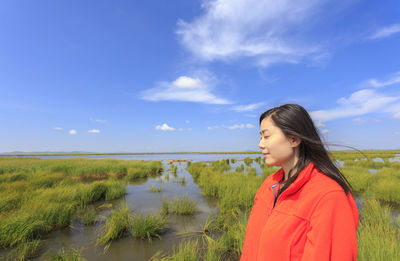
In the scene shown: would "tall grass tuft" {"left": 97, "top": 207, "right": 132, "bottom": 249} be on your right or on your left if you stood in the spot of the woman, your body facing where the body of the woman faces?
on your right

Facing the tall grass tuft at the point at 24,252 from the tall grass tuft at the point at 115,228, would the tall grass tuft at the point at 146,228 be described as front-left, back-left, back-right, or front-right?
back-left

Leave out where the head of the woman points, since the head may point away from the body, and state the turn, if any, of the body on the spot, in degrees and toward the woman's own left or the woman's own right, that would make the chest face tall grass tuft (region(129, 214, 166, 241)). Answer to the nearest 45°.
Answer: approximately 90° to the woman's own right

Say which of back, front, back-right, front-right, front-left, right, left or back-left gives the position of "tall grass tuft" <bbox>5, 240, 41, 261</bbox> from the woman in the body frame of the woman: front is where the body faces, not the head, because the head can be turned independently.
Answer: front-right

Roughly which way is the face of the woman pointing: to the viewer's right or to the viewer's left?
to the viewer's left

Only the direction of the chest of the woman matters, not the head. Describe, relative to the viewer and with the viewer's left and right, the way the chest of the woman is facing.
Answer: facing the viewer and to the left of the viewer
